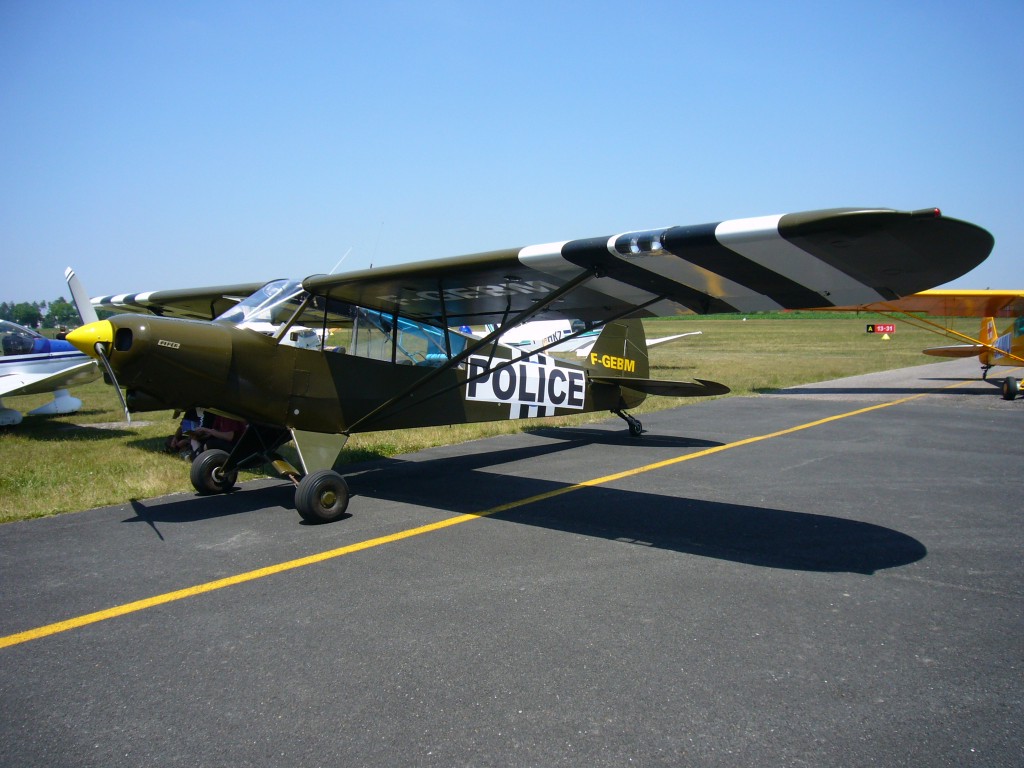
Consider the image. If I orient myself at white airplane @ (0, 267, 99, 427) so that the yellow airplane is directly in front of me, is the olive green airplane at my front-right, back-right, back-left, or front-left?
front-right

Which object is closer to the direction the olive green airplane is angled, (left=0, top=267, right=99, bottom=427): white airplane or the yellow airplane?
the white airplane

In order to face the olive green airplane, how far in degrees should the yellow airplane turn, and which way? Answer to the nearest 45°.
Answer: approximately 45° to its right

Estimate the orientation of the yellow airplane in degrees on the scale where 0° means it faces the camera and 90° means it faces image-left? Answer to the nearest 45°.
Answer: approximately 315°

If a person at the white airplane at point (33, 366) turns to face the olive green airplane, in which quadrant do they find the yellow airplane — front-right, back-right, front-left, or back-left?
front-left

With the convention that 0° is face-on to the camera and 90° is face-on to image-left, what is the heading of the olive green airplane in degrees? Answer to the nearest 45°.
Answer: approximately 45°

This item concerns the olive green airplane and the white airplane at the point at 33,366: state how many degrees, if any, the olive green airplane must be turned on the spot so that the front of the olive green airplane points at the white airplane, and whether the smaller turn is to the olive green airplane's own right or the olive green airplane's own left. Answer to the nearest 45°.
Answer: approximately 90° to the olive green airplane's own right

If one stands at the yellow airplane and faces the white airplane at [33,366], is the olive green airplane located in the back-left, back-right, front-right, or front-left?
front-left

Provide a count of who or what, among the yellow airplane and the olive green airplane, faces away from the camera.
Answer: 0

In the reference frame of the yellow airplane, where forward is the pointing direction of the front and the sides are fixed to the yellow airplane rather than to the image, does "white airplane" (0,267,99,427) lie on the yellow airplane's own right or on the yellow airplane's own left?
on the yellow airplane's own right

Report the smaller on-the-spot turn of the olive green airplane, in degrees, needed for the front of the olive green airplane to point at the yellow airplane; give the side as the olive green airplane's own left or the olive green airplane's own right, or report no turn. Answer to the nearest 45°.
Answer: approximately 180°
